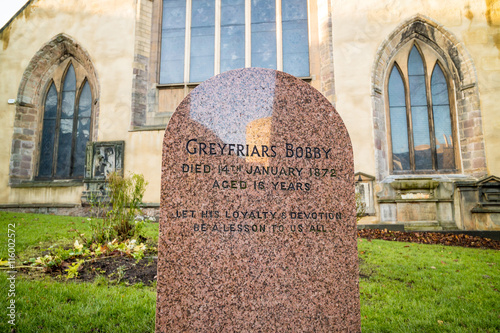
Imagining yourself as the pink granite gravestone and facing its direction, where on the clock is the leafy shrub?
The leafy shrub is roughly at 5 o'clock from the pink granite gravestone.

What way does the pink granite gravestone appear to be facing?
toward the camera

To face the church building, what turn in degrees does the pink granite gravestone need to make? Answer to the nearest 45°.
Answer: approximately 180°
